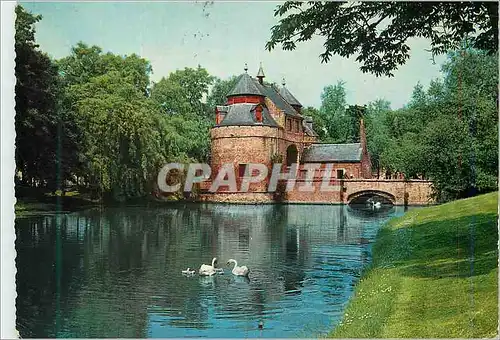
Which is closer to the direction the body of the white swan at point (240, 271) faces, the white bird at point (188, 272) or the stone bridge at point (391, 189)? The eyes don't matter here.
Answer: the white bird

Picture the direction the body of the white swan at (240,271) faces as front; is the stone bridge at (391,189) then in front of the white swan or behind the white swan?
behind

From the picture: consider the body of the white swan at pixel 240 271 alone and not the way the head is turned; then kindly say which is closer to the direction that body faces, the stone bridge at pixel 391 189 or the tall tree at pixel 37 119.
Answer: the tall tree

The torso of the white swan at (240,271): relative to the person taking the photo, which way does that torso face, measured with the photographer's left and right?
facing to the left of the viewer
